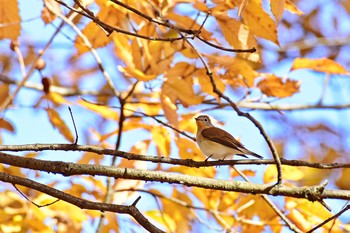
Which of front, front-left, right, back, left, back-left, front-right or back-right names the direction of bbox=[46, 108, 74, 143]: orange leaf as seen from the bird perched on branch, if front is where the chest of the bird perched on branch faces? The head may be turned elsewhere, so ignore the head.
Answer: front

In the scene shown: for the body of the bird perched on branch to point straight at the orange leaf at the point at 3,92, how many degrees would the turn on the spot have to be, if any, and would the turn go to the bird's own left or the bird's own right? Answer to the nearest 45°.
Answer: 0° — it already faces it

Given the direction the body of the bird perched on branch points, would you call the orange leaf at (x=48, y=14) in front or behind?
in front

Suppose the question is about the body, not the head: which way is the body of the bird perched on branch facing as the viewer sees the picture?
to the viewer's left

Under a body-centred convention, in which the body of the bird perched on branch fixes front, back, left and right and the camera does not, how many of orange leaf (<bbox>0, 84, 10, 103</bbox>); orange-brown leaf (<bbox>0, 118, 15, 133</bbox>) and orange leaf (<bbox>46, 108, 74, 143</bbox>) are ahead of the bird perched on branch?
3

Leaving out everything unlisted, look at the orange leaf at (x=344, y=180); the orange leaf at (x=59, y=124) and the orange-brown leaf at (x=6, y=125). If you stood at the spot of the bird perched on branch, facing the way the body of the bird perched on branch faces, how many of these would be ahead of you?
2

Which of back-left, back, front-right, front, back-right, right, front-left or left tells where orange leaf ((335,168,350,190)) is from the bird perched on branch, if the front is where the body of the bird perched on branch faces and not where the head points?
back-right

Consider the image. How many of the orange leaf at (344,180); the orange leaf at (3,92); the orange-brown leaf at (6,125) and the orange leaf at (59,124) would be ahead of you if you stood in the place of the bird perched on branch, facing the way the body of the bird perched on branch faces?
3
